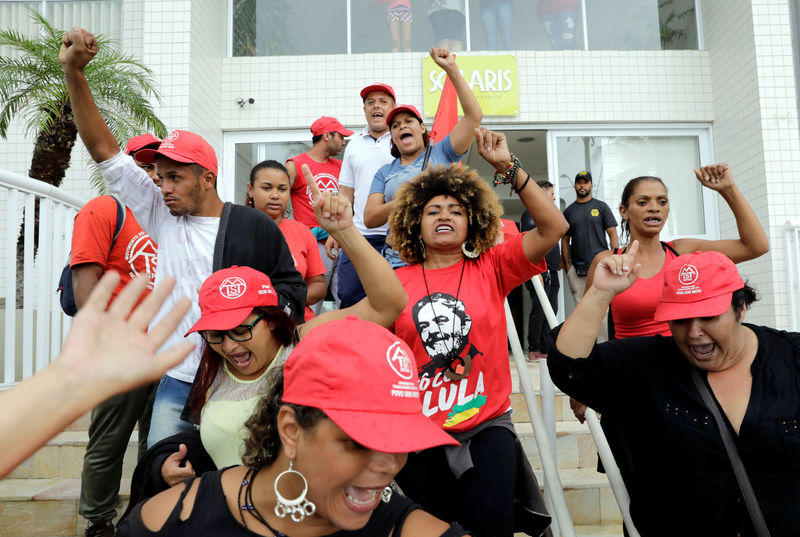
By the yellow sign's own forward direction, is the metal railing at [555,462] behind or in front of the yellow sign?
in front

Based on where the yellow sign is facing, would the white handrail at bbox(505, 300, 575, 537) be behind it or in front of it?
in front

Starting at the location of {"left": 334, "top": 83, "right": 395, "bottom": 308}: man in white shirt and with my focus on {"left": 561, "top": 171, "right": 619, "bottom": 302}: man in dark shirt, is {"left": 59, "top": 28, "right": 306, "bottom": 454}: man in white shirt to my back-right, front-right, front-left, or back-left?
back-right

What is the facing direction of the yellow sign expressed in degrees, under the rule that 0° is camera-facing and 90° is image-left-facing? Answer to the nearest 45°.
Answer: approximately 0°

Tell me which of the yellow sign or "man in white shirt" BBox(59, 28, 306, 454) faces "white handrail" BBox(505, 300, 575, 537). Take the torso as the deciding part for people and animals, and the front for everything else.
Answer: the yellow sign

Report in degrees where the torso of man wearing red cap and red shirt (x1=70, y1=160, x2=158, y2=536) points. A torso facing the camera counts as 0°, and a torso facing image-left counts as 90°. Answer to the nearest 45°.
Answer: approximately 315°

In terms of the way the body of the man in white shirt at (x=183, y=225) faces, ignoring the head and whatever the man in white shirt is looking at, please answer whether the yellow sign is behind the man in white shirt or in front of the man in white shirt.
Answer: behind

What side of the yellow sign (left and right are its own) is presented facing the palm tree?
right

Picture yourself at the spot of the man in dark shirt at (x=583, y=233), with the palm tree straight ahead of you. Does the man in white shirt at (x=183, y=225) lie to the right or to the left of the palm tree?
left

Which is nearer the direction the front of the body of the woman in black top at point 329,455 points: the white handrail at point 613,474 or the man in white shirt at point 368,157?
the white handrail

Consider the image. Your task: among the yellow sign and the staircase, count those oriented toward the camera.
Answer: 2
